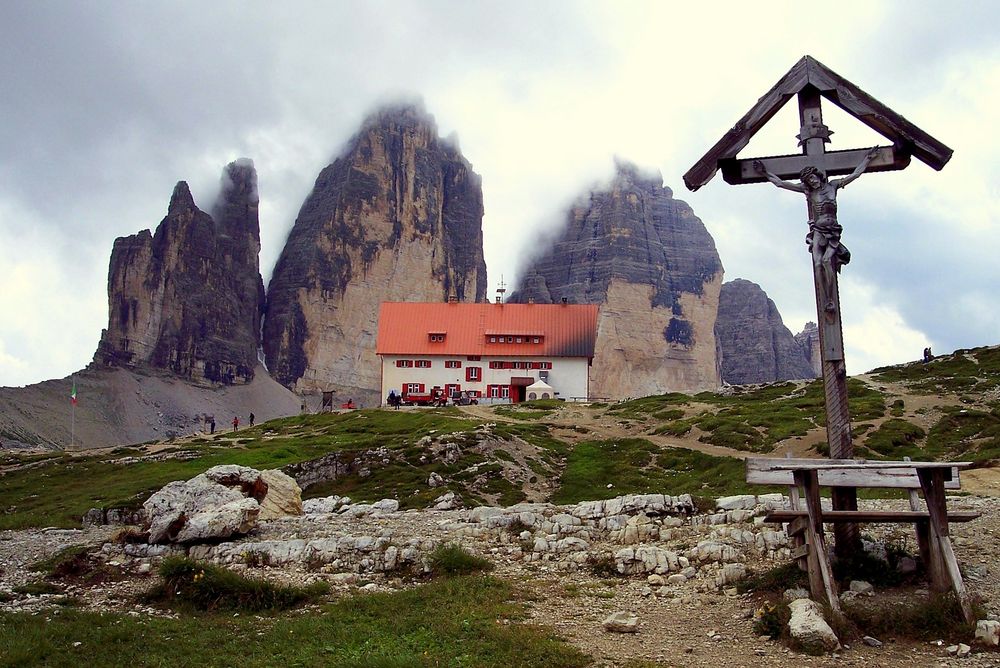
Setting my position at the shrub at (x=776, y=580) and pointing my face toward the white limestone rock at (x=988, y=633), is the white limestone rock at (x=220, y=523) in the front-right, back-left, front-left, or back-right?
back-right

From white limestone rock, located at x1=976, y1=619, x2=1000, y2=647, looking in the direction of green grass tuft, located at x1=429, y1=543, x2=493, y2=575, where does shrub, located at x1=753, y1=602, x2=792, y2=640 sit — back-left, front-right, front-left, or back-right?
front-left

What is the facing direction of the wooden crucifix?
toward the camera

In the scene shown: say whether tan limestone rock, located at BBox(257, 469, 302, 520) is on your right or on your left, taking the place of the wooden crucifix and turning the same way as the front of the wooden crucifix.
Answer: on your right

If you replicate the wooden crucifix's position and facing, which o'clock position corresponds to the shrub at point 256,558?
The shrub is roughly at 3 o'clock from the wooden crucifix.

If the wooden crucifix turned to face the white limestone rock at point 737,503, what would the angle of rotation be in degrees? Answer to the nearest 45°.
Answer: approximately 180°

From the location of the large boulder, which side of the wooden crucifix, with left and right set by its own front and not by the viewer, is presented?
right

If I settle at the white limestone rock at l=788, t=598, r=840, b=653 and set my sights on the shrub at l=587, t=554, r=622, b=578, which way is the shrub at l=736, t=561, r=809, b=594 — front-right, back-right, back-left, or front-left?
front-right

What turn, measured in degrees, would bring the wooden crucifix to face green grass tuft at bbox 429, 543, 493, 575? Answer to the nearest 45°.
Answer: approximately 90° to its right

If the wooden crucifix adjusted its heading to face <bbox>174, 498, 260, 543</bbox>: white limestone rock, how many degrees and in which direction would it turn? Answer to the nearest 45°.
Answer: approximately 90° to its right
